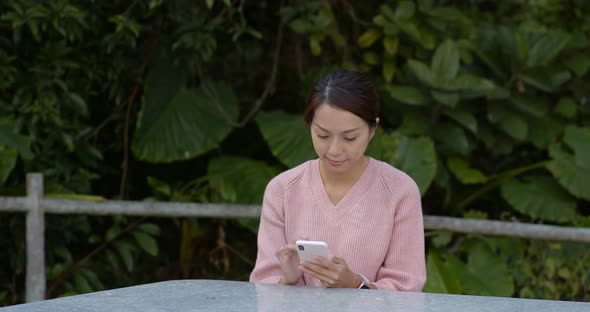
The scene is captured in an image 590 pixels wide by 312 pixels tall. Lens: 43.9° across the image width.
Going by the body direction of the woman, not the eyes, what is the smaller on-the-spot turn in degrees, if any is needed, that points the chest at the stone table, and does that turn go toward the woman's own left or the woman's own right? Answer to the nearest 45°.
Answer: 0° — they already face it

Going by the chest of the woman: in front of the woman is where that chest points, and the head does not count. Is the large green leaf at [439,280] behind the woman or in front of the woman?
behind

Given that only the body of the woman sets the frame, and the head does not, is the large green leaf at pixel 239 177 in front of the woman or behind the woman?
behind

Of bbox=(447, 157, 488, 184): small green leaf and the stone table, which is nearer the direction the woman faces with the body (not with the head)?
the stone table

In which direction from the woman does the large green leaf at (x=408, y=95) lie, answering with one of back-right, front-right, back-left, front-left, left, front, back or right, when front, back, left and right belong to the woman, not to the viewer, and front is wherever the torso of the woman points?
back

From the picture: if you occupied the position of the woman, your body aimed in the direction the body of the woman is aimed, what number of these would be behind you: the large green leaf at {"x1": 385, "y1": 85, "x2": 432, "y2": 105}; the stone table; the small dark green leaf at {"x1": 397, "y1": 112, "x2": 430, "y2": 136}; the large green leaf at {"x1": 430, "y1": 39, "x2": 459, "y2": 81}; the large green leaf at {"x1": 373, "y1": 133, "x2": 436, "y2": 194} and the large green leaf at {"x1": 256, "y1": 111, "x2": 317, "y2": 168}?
5

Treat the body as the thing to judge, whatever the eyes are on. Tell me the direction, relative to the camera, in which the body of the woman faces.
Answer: toward the camera

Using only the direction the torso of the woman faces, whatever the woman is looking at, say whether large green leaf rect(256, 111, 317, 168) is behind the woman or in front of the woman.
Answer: behind

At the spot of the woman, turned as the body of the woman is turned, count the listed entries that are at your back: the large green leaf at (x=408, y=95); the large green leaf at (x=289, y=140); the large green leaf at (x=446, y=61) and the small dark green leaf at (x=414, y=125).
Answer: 4

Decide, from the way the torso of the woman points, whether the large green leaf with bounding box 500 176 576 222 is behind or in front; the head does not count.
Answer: behind

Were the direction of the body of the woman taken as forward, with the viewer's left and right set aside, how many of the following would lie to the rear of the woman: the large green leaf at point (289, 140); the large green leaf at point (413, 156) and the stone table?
2

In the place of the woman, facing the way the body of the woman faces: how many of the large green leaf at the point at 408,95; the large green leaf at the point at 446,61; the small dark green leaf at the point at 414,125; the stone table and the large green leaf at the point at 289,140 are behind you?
4
